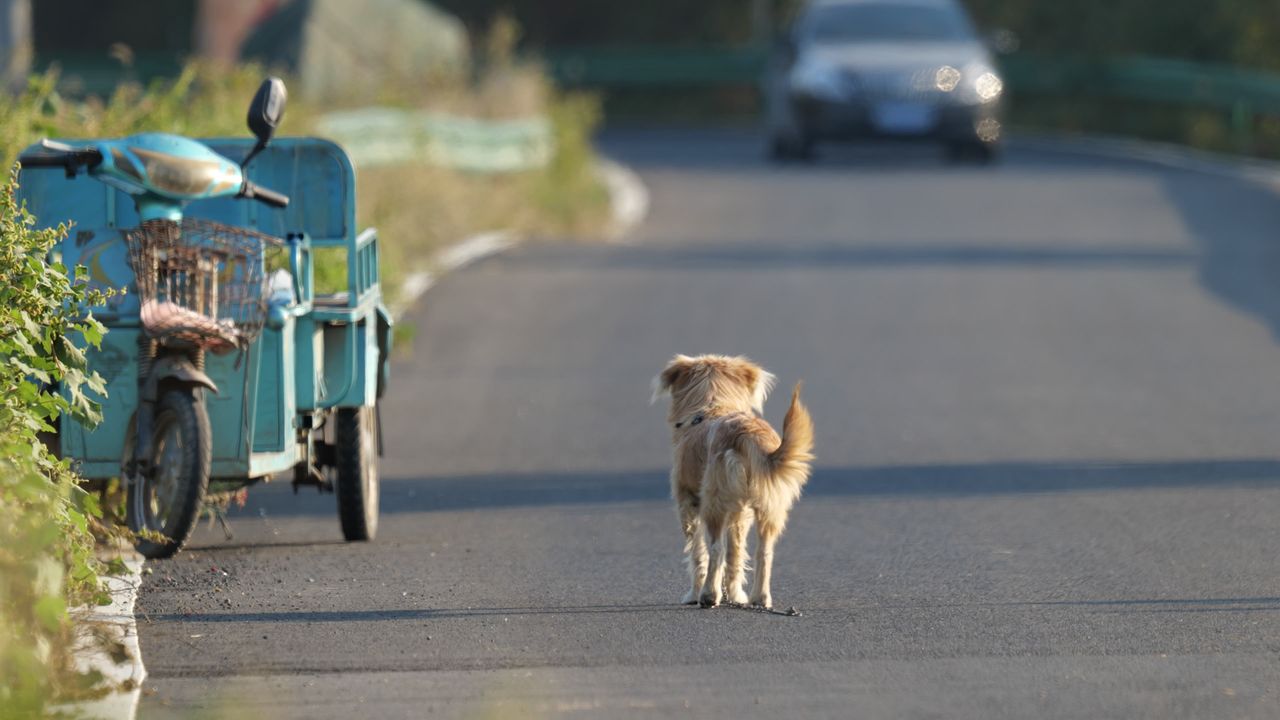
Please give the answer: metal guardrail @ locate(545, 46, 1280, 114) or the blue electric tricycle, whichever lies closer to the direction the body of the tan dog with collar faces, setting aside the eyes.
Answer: the metal guardrail

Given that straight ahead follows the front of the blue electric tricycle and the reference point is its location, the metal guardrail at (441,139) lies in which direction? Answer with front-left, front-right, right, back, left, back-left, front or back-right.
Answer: back

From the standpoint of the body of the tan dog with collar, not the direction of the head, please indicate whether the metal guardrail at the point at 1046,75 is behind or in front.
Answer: in front

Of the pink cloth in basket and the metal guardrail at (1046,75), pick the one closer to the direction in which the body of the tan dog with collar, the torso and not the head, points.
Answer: the metal guardrail

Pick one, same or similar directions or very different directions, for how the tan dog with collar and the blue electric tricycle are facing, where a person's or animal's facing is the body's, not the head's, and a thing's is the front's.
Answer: very different directions

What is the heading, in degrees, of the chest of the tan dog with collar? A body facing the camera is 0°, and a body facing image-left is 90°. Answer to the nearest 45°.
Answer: approximately 180°

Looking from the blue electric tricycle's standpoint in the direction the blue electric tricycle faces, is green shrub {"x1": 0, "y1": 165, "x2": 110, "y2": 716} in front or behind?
in front

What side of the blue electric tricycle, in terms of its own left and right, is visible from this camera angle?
front

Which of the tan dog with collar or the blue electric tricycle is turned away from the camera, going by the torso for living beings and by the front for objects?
the tan dog with collar

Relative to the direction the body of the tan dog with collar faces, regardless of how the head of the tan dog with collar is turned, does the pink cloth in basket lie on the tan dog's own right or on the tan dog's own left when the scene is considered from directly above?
on the tan dog's own left

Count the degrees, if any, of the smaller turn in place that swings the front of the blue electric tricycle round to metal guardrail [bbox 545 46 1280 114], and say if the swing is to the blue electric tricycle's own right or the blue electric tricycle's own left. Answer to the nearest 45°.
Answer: approximately 135° to the blue electric tricycle's own left

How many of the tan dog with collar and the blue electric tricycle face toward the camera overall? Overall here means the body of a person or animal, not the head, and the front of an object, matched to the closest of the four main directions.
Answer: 1

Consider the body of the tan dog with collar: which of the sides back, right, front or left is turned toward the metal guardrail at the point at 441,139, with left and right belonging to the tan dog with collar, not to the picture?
front

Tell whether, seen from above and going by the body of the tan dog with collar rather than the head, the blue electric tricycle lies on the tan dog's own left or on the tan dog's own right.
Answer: on the tan dog's own left
